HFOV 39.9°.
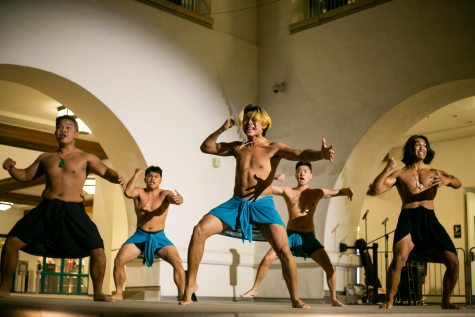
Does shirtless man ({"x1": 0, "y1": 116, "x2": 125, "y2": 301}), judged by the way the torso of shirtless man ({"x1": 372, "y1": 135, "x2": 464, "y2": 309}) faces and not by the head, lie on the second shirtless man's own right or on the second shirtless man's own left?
on the second shirtless man's own right

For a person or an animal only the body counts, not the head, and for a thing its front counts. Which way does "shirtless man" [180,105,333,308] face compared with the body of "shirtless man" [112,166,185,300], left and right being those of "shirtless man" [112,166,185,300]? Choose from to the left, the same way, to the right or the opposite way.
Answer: the same way

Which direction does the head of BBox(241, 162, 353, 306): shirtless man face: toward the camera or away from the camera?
toward the camera

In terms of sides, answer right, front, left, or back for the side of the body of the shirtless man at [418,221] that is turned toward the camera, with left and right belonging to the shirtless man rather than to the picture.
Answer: front

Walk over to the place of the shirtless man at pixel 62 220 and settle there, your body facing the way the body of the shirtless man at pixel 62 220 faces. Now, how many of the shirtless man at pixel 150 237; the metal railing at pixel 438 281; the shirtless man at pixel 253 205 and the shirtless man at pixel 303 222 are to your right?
0

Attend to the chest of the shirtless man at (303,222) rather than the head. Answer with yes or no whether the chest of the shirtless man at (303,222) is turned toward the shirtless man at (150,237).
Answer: no

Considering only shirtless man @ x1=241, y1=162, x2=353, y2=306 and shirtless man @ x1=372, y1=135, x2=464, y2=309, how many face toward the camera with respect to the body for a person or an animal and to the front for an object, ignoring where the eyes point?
2

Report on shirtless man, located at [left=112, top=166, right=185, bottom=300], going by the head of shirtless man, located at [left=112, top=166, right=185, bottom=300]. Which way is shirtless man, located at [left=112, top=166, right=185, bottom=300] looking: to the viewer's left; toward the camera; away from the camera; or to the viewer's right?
toward the camera

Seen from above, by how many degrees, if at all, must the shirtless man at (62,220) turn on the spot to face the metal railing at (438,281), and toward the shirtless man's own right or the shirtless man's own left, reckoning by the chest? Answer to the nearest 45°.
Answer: approximately 135° to the shirtless man's own left

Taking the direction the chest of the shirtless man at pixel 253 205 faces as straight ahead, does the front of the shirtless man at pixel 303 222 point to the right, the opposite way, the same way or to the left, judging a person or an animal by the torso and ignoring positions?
the same way

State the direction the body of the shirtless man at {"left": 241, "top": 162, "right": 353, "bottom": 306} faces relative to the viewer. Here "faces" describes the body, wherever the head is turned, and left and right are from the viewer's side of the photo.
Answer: facing the viewer

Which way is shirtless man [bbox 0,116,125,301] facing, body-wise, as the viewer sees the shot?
toward the camera

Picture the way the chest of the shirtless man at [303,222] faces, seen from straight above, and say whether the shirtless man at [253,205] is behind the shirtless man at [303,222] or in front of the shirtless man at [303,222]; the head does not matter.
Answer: in front

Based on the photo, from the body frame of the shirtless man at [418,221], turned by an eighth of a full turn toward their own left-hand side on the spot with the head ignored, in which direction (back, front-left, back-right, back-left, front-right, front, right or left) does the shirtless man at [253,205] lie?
right
